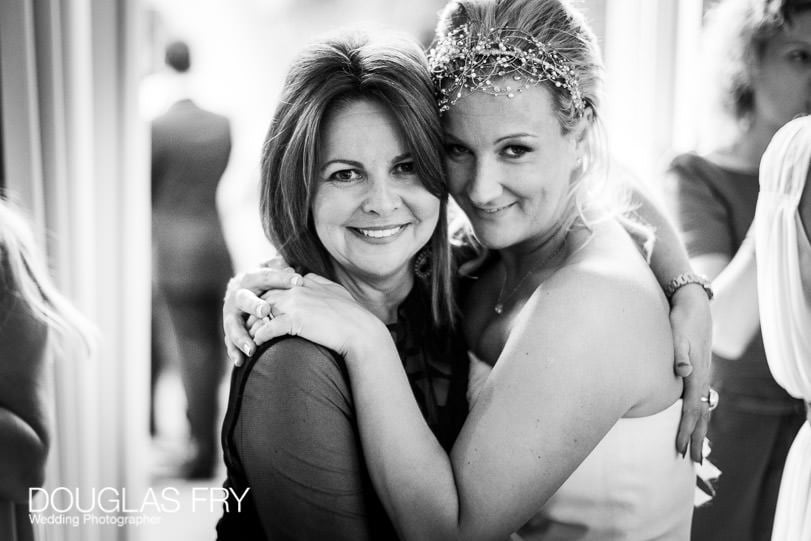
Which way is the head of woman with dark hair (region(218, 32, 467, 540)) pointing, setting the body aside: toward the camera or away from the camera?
toward the camera

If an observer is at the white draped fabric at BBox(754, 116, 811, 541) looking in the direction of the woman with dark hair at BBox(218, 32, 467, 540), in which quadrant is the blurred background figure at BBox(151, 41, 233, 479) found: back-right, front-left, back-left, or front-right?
front-right

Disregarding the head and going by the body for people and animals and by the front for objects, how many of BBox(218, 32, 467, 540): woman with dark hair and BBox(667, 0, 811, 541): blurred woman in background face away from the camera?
0

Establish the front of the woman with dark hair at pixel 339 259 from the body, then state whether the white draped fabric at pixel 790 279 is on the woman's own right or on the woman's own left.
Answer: on the woman's own left

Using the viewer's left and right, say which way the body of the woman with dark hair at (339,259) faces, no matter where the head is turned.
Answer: facing the viewer and to the right of the viewer

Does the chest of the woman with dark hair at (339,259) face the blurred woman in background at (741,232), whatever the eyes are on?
no
